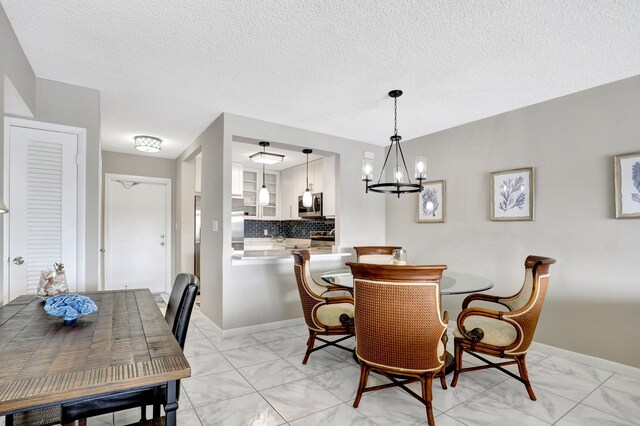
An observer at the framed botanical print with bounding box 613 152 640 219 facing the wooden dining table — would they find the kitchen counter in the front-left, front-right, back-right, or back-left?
front-right

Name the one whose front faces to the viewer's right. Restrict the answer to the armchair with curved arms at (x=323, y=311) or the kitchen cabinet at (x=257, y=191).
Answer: the armchair with curved arms

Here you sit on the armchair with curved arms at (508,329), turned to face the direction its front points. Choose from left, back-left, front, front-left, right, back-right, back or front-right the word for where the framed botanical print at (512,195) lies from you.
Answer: right

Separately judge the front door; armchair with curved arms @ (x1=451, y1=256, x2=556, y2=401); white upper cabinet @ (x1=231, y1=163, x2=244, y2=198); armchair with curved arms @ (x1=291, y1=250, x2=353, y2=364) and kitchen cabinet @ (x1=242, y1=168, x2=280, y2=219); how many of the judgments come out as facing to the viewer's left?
1

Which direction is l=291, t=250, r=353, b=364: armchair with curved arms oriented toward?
to the viewer's right

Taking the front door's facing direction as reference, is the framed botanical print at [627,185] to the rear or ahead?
ahead

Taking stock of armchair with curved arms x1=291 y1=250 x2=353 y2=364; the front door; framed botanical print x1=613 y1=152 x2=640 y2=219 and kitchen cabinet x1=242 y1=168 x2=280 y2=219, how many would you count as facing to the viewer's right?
1

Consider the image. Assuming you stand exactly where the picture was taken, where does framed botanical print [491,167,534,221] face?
facing the viewer and to the left of the viewer

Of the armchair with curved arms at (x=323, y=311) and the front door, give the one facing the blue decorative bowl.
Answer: the front door

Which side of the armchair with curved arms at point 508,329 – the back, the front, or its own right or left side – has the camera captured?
left

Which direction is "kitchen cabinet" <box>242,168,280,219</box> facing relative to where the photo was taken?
toward the camera

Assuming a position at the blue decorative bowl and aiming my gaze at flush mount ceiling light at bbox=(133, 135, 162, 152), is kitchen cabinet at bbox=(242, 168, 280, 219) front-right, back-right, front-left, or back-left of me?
front-right

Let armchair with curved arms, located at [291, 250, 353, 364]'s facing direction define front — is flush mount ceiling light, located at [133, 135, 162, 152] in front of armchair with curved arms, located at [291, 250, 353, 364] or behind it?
behind

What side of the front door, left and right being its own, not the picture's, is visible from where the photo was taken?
front

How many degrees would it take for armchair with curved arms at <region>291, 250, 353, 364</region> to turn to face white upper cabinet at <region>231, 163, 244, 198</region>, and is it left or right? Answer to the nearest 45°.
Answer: approximately 135° to its left

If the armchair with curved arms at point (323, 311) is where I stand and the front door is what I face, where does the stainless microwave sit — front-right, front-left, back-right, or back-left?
front-right
